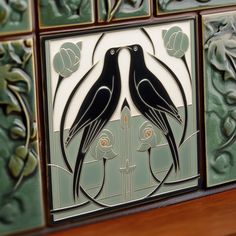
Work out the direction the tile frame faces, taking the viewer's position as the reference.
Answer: facing the viewer and to the right of the viewer
